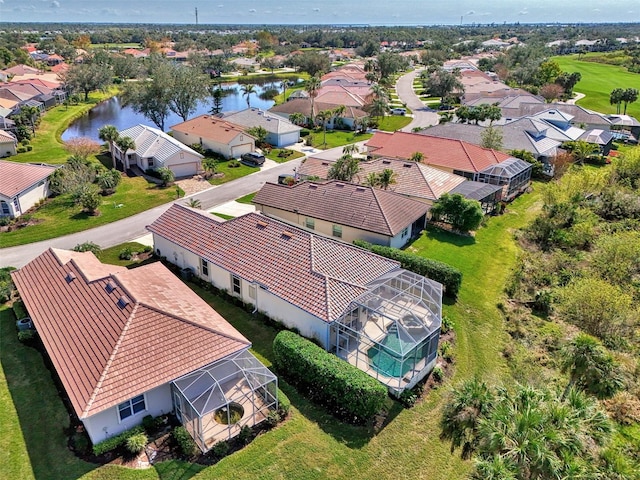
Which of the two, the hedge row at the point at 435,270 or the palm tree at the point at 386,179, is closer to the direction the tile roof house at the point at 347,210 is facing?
the palm tree

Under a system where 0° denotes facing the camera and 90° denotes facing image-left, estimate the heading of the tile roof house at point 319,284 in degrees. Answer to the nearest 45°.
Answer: approximately 135°

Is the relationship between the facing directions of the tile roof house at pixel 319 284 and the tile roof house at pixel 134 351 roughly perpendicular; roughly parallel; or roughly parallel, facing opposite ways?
roughly parallel

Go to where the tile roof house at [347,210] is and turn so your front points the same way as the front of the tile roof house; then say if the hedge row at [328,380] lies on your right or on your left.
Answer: on your left

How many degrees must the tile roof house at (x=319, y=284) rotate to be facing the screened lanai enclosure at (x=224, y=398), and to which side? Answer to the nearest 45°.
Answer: approximately 90° to its left

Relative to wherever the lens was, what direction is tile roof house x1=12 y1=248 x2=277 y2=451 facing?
facing away from the viewer and to the left of the viewer

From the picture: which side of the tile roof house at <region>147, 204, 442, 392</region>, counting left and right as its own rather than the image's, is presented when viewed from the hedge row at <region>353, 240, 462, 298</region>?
right

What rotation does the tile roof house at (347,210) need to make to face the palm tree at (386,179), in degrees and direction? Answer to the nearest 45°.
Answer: approximately 90° to its right

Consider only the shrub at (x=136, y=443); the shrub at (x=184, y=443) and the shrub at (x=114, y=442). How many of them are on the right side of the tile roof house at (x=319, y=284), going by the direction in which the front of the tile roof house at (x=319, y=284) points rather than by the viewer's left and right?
0

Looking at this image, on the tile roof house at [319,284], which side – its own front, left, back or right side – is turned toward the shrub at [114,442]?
left

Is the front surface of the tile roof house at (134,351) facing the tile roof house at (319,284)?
no

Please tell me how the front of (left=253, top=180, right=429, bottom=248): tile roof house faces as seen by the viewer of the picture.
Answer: facing away from the viewer and to the left of the viewer

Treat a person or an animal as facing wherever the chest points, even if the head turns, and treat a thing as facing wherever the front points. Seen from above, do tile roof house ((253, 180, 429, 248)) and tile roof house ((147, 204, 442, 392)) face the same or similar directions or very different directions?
same or similar directions

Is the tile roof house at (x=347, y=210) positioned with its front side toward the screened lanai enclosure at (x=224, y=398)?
no

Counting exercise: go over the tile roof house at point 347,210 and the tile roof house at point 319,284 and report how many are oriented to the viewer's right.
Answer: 0

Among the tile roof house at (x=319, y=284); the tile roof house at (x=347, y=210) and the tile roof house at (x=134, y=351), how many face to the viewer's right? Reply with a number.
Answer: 0

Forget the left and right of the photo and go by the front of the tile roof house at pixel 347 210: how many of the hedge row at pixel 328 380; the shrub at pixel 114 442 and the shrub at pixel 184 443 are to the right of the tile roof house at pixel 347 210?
0

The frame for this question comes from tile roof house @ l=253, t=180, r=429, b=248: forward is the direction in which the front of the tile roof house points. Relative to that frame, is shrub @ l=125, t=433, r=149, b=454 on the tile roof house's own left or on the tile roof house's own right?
on the tile roof house's own left
